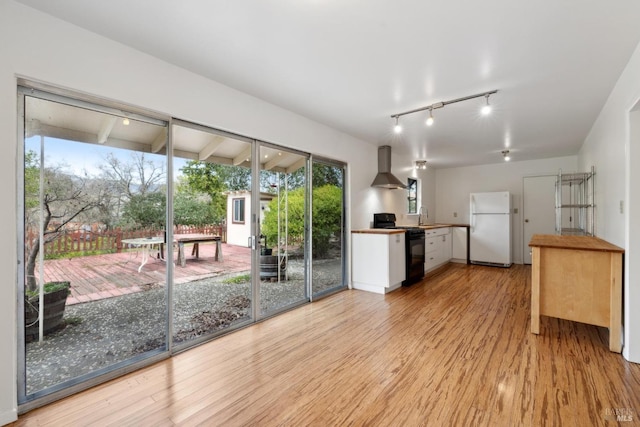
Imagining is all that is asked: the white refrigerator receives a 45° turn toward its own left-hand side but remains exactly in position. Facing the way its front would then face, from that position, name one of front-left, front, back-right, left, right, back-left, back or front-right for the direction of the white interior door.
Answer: left

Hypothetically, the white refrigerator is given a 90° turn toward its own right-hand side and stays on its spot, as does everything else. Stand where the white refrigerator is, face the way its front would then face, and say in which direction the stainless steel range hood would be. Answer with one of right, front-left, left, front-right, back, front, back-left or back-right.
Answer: front-left

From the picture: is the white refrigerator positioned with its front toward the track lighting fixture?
yes

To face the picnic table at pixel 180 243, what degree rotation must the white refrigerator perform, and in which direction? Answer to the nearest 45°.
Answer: approximately 45° to its right

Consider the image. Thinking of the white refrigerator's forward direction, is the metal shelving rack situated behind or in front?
in front

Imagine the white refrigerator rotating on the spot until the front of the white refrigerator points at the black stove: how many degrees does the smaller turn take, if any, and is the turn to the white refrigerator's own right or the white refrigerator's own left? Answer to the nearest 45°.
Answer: approximately 45° to the white refrigerator's own right

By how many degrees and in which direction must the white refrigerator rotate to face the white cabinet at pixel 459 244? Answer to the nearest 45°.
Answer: approximately 90° to its right

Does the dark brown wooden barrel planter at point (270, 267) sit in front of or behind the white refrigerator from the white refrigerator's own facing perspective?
in front

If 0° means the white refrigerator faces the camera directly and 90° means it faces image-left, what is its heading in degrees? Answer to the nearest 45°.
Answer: approximately 0°
